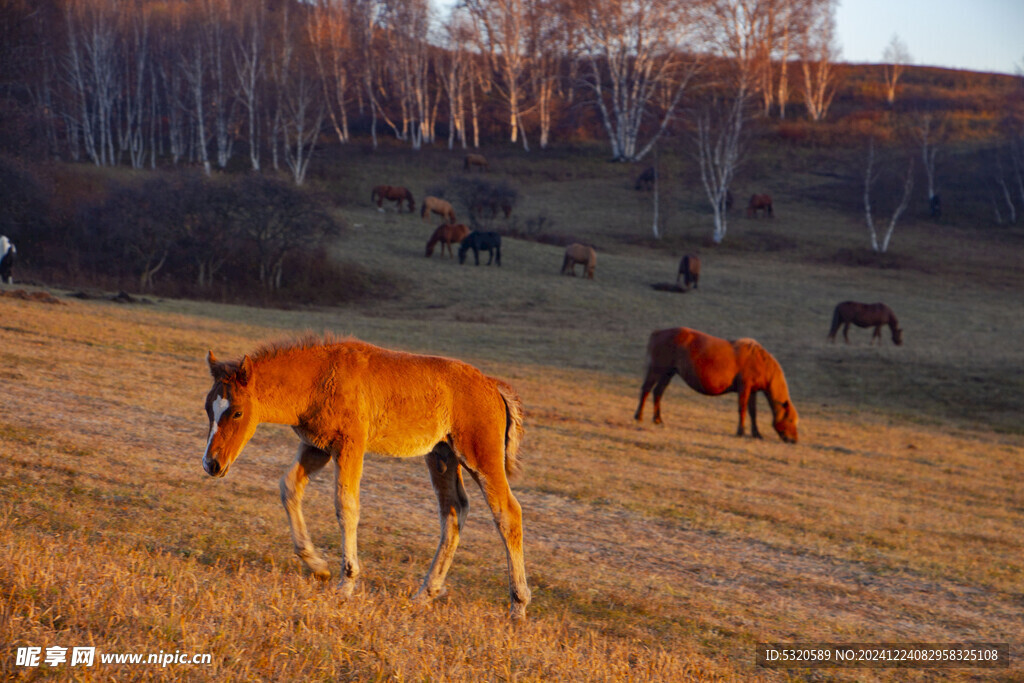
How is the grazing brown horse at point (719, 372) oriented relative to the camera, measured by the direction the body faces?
to the viewer's right

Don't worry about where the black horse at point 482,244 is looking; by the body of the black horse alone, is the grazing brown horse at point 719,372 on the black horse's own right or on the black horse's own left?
on the black horse's own left

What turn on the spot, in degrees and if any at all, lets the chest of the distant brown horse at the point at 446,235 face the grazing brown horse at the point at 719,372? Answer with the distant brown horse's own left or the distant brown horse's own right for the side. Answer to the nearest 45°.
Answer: approximately 90° to the distant brown horse's own left

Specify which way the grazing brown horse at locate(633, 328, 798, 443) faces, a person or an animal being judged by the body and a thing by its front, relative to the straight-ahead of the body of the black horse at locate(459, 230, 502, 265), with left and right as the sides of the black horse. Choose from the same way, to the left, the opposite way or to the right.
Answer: the opposite way

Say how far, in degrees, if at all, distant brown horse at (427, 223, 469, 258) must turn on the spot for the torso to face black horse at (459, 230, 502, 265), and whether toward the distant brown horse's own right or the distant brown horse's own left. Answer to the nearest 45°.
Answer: approximately 135° to the distant brown horse's own left

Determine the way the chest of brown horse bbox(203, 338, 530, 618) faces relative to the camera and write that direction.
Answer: to the viewer's left

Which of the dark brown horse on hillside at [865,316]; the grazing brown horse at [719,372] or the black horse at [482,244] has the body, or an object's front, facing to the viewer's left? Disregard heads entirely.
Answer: the black horse

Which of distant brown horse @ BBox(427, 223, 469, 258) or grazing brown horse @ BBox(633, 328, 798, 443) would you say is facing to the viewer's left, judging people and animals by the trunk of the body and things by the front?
the distant brown horse

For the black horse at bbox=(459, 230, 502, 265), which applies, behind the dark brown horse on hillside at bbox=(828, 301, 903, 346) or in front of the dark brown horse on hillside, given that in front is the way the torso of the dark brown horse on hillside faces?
behind

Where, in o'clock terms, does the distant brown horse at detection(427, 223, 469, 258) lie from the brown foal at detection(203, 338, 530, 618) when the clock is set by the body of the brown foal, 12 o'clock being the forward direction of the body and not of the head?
The distant brown horse is roughly at 3 o'clock from the brown foal.

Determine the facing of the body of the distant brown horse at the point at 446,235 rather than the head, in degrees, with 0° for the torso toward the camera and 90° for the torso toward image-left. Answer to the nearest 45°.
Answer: approximately 90°
